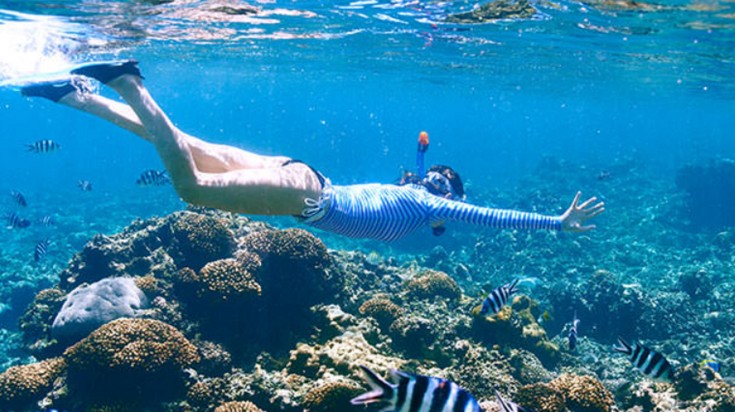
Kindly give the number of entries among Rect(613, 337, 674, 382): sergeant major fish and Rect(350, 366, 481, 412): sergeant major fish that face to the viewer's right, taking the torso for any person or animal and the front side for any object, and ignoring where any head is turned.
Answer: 2

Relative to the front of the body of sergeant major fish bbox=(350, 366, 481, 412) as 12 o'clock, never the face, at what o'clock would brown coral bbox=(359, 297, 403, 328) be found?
The brown coral is roughly at 9 o'clock from the sergeant major fish.

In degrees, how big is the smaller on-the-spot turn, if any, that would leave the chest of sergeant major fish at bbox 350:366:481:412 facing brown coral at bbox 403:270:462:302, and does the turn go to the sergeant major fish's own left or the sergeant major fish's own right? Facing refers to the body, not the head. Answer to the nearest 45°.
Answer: approximately 90° to the sergeant major fish's own left

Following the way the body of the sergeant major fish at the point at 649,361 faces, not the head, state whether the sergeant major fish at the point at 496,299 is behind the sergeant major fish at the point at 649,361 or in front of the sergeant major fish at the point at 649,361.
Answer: behind

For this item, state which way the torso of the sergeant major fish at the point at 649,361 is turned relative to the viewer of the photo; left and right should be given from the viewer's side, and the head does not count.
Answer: facing to the right of the viewer

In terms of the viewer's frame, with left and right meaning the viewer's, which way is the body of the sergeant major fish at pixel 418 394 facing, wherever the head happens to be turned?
facing to the right of the viewer
